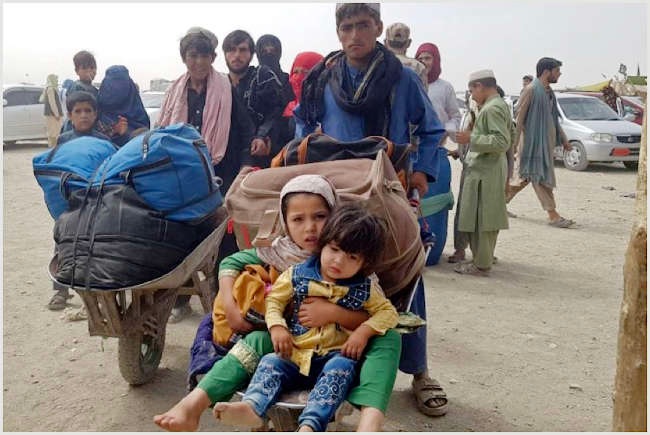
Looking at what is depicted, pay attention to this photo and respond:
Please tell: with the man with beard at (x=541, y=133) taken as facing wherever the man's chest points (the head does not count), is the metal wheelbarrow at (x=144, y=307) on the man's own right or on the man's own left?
on the man's own right

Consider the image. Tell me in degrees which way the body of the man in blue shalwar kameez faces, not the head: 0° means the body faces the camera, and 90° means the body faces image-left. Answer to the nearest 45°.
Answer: approximately 0°

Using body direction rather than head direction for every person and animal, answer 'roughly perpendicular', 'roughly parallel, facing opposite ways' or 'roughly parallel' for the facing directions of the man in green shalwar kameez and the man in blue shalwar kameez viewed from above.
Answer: roughly perpendicular

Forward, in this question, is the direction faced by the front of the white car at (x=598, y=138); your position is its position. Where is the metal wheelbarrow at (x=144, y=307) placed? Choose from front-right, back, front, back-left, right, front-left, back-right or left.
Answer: front-right

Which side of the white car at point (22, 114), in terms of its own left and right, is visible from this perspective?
left

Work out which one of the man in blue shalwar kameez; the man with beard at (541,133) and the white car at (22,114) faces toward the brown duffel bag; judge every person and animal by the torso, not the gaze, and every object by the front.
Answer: the man in blue shalwar kameez

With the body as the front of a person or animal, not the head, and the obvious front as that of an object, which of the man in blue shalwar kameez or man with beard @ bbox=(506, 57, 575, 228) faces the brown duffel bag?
the man in blue shalwar kameez

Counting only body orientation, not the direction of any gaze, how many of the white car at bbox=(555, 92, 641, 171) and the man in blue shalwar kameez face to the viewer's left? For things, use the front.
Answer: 0

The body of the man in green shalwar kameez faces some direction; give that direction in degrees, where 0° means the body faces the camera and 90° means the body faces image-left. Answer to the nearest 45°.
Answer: approximately 90°

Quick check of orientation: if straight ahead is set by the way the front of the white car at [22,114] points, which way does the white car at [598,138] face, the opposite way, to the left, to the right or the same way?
to the left
